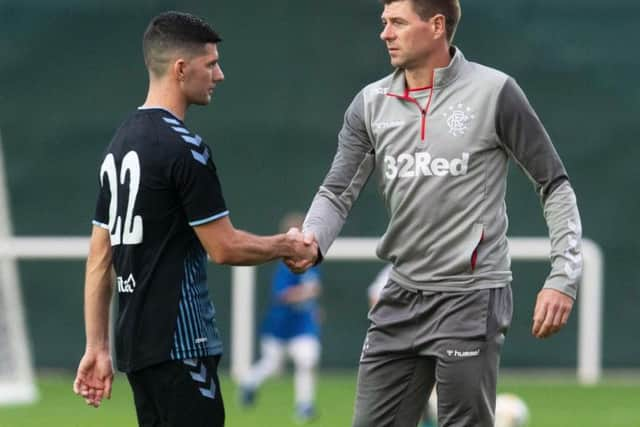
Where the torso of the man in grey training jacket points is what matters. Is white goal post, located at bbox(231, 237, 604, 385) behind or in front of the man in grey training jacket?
behind

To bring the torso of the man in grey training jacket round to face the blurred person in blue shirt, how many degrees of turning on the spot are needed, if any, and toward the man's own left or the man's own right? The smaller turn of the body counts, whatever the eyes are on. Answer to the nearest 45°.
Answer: approximately 135° to the man's own right

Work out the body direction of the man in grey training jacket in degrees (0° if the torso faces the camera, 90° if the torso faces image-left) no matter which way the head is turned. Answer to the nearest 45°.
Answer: approximately 45°

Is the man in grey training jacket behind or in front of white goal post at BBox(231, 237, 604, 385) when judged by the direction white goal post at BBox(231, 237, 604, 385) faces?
in front

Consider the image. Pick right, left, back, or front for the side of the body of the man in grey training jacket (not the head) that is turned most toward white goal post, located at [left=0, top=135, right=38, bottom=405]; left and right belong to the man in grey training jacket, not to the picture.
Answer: right

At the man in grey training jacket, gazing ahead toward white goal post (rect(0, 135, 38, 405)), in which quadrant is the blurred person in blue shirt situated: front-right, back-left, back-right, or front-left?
front-right

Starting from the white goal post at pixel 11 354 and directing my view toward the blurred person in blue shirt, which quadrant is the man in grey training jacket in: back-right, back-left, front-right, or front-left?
front-right

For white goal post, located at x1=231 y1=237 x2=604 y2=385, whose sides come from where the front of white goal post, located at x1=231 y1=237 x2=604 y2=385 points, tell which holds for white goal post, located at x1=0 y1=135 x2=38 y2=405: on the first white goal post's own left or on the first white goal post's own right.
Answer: on the first white goal post's own right

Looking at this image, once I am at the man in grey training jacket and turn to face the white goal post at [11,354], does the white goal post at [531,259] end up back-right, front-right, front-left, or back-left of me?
front-right
